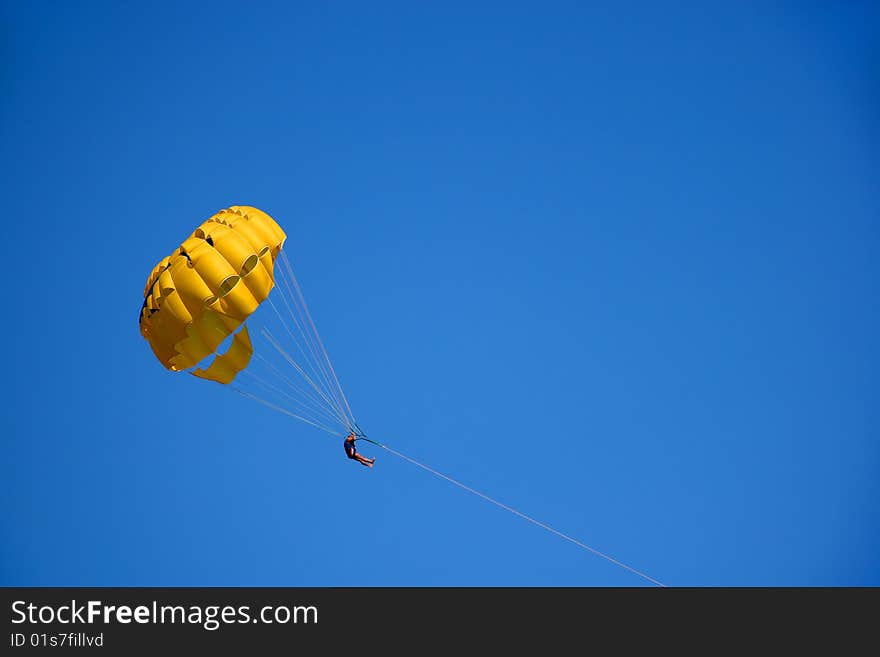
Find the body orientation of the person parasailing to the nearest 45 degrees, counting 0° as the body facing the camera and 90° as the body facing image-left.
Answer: approximately 270°

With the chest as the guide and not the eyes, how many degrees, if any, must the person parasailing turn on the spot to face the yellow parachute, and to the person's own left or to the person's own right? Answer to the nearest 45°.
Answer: approximately 135° to the person's own right
